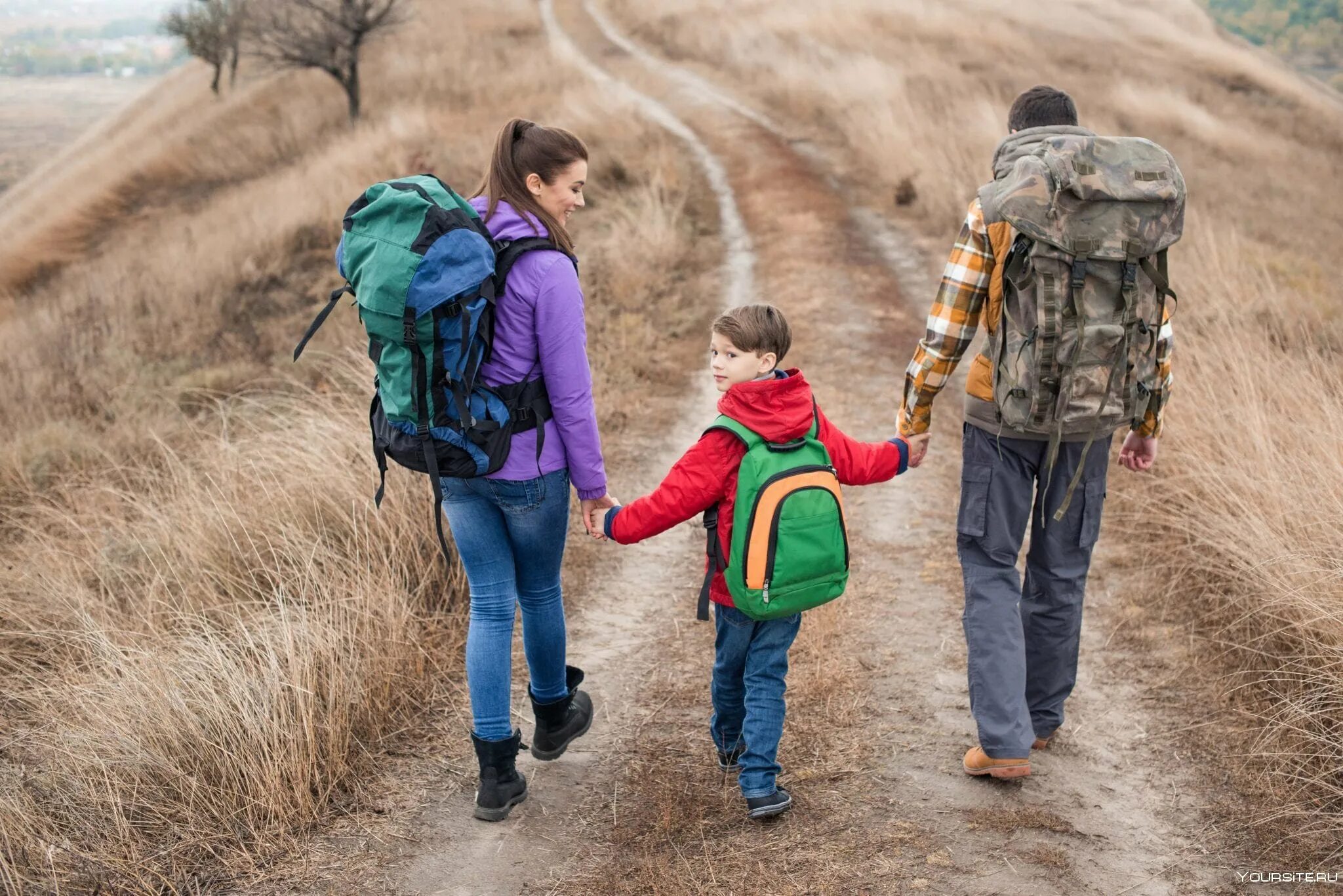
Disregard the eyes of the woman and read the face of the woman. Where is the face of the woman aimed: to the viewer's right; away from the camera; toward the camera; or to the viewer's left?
to the viewer's right

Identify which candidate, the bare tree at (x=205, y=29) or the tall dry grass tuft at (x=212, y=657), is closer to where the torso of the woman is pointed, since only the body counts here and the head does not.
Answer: the bare tree

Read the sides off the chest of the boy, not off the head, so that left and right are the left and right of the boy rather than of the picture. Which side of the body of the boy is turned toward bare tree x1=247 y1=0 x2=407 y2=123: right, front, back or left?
front

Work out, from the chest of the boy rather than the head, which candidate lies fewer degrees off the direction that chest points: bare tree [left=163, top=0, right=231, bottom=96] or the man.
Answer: the bare tree

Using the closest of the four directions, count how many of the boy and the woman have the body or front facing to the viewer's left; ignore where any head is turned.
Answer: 0

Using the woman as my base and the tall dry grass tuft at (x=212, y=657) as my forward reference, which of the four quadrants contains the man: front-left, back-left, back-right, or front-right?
back-right

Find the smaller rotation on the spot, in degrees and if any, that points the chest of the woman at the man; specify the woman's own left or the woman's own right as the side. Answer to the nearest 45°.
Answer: approximately 45° to the woman's own right

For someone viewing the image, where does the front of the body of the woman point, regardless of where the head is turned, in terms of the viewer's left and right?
facing away from the viewer and to the right of the viewer

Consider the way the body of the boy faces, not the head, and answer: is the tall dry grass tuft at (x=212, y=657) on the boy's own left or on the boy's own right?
on the boy's own left

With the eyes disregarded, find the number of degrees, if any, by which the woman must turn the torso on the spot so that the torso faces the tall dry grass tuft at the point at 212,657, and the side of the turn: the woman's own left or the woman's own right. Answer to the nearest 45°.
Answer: approximately 90° to the woman's own left

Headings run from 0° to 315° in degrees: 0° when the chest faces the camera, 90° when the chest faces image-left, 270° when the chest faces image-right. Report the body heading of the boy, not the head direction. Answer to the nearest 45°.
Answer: approximately 180°

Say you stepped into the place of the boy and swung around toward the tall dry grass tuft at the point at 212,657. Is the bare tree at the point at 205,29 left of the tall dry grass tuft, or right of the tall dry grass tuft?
right
